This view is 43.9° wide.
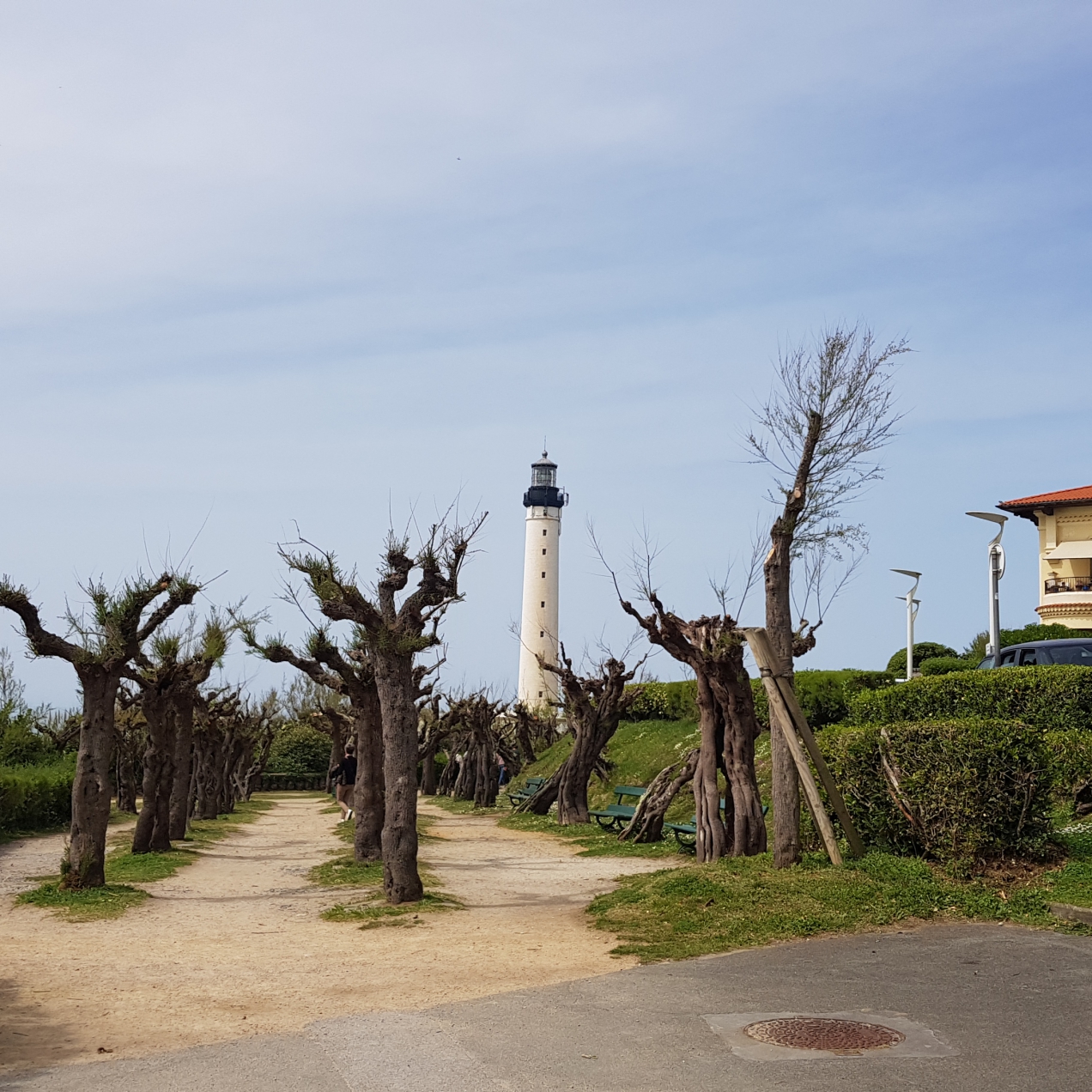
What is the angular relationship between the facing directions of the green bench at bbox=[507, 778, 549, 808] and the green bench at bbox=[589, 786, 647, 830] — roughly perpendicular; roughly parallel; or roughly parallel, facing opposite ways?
roughly parallel

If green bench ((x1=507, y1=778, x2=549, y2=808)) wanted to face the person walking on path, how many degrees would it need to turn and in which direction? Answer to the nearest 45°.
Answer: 0° — it already faces them

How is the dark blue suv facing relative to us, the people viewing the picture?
facing away from the viewer and to the left of the viewer

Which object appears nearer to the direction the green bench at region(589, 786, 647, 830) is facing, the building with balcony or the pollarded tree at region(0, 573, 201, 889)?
the pollarded tree

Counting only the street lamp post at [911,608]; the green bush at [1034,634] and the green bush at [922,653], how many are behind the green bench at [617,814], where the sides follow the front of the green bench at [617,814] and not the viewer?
3

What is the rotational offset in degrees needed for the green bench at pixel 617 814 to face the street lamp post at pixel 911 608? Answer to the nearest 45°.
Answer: approximately 180°

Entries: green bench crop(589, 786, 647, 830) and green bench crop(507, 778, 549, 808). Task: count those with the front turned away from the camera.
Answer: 0

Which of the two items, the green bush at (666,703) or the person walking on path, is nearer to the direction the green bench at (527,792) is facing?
the person walking on path

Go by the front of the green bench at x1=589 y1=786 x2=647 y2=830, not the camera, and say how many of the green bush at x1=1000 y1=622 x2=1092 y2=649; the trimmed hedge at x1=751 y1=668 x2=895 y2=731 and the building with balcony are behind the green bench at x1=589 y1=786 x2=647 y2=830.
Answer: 3
